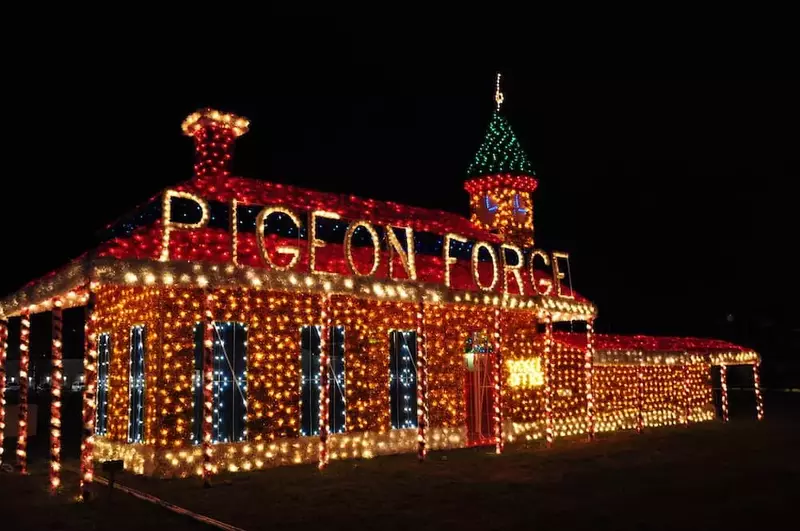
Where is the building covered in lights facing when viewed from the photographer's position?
facing the viewer and to the right of the viewer
